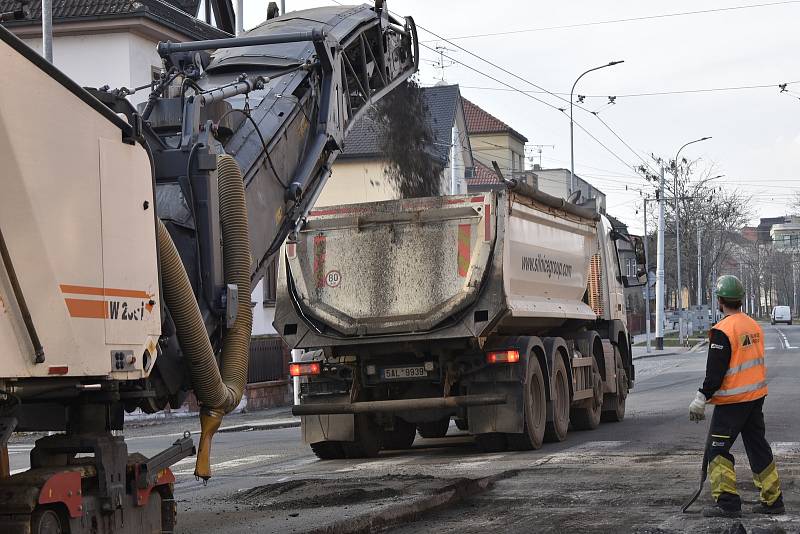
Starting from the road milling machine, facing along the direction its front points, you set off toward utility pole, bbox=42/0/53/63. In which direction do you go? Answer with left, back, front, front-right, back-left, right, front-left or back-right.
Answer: front-left

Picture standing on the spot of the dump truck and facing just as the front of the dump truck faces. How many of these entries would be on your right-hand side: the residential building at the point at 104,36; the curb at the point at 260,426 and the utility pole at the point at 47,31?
0

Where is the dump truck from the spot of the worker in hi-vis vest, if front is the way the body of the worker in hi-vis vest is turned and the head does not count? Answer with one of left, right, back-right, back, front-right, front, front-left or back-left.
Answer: front

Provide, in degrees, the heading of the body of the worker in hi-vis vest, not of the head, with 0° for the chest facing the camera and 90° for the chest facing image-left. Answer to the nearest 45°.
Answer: approximately 135°

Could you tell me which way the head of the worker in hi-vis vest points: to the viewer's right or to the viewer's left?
to the viewer's left

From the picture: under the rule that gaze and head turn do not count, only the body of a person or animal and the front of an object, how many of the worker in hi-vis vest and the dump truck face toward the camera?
0

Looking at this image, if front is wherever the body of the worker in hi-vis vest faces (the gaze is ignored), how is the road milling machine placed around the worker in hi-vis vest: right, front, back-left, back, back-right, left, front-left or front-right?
left

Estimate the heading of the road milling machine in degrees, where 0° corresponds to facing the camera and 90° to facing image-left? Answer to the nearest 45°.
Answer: approximately 225°

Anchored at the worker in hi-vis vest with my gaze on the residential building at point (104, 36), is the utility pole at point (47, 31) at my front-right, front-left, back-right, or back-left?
front-left

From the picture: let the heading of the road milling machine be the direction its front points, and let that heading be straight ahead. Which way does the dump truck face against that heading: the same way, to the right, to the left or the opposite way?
the same way

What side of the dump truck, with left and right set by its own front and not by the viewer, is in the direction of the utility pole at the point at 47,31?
left

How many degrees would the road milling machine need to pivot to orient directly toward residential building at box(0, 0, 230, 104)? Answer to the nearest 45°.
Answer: approximately 45° to its left

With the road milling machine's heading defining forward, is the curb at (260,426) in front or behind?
in front

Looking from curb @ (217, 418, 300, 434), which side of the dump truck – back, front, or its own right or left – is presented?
left

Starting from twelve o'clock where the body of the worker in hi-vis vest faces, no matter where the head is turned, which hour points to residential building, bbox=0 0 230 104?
The residential building is roughly at 12 o'clock from the worker in hi-vis vest.
